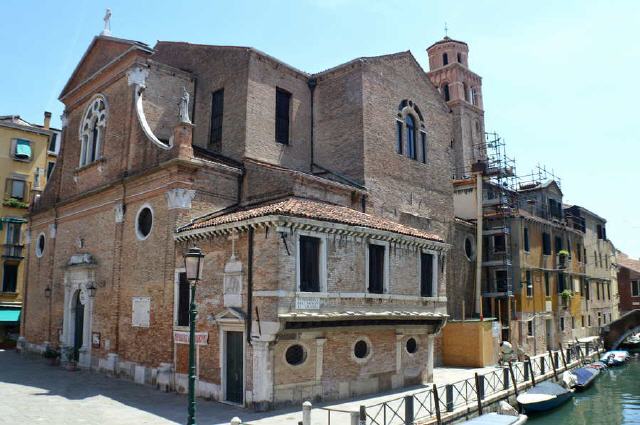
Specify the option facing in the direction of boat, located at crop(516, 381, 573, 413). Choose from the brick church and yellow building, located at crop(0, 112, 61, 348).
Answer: the yellow building

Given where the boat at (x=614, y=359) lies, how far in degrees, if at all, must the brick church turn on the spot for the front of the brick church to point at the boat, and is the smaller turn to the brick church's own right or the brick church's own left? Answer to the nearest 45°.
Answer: approximately 180°

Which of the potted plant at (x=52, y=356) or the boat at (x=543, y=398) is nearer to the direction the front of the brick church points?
the potted plant

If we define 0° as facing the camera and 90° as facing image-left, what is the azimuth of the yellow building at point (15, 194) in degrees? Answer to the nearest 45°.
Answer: approximately 315°

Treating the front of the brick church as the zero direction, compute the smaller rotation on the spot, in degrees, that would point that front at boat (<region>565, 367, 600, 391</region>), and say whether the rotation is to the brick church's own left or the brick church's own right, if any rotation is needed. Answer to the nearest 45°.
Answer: approximately 135° to the brick church's own left

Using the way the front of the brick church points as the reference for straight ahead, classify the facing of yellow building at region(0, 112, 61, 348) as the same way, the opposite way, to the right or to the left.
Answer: to the left

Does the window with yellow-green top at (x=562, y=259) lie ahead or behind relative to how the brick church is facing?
behind
